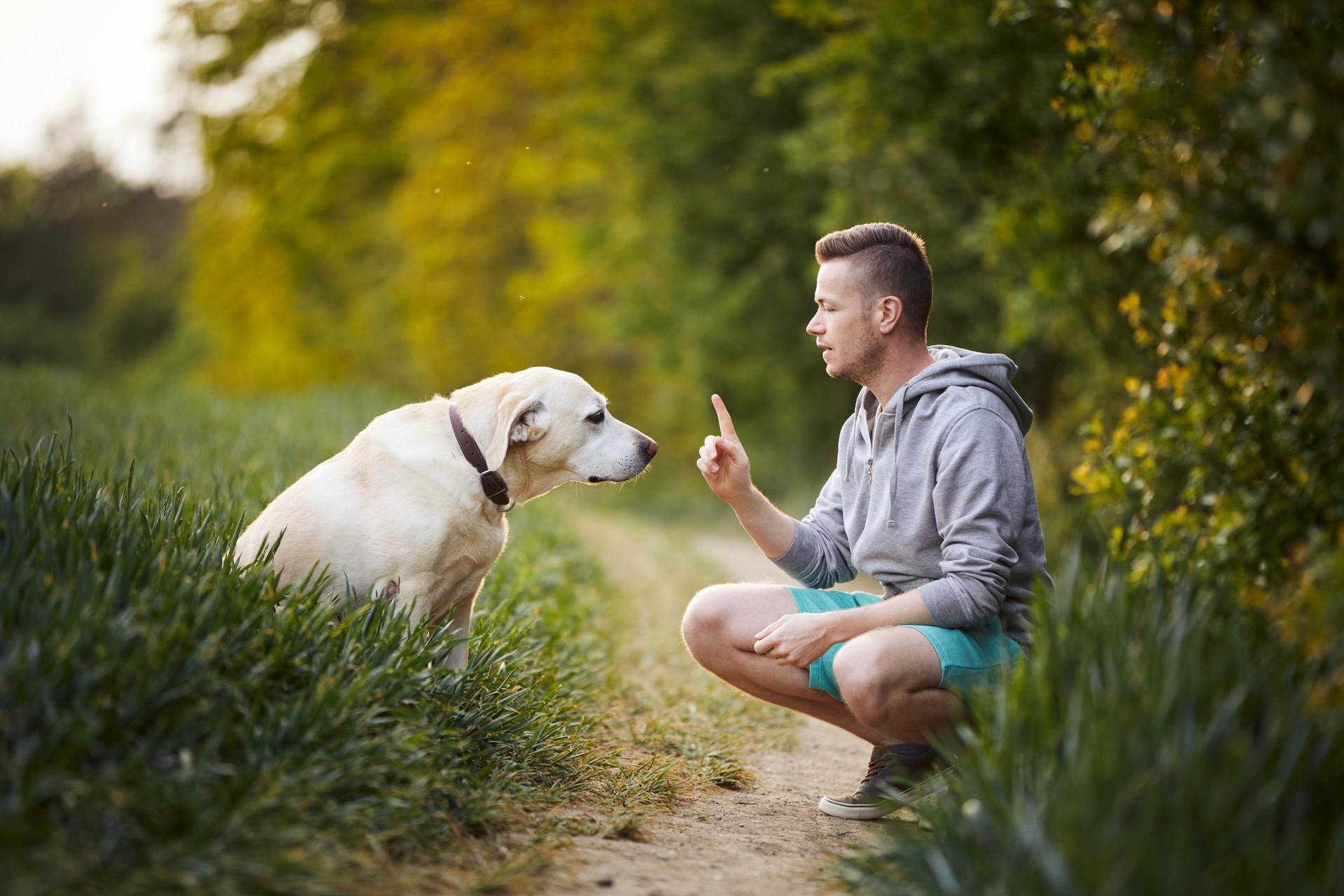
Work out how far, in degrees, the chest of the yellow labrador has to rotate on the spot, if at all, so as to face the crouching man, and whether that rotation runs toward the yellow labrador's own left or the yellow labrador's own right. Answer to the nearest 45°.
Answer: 0° — it already faces them

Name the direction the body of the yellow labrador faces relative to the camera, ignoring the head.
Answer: to the viewer's right

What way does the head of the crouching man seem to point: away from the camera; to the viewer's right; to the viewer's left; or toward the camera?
to the viewer's left
